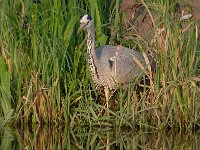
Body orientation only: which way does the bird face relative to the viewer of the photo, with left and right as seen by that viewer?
facing the viewer and to the left of the viewer
